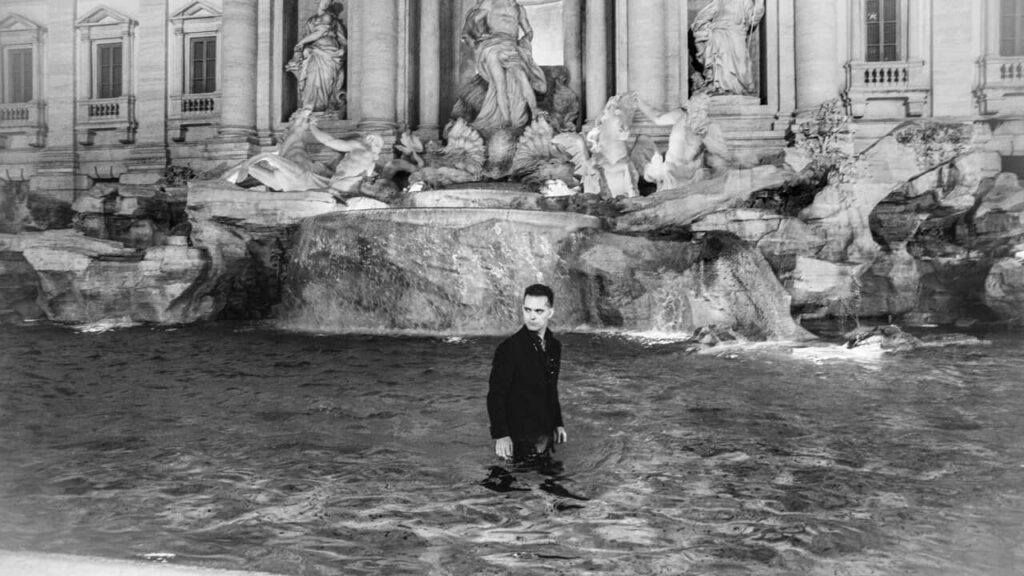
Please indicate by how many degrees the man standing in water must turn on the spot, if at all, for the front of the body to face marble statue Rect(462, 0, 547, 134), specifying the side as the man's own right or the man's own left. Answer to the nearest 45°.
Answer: approximately 135° to the man's own left

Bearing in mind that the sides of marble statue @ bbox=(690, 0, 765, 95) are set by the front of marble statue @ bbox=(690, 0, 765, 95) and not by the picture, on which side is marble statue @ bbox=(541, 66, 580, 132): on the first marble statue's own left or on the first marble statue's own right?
on the first marble statue's own right

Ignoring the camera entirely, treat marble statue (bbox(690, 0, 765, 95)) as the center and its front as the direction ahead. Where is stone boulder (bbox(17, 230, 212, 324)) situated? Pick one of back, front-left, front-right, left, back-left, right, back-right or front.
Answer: front-right

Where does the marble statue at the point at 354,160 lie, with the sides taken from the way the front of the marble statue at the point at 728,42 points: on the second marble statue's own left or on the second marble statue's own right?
on the second marble statue's own right

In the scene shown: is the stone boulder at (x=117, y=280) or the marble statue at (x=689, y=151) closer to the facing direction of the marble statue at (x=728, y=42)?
the marble statue

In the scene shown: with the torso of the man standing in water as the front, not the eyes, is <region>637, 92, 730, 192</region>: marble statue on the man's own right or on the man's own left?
on the man's own left

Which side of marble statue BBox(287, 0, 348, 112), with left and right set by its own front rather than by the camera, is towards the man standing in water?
front

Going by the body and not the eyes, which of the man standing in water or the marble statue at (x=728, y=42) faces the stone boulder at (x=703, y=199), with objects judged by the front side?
the marble statue

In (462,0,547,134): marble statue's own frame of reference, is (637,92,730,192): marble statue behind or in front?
in front
